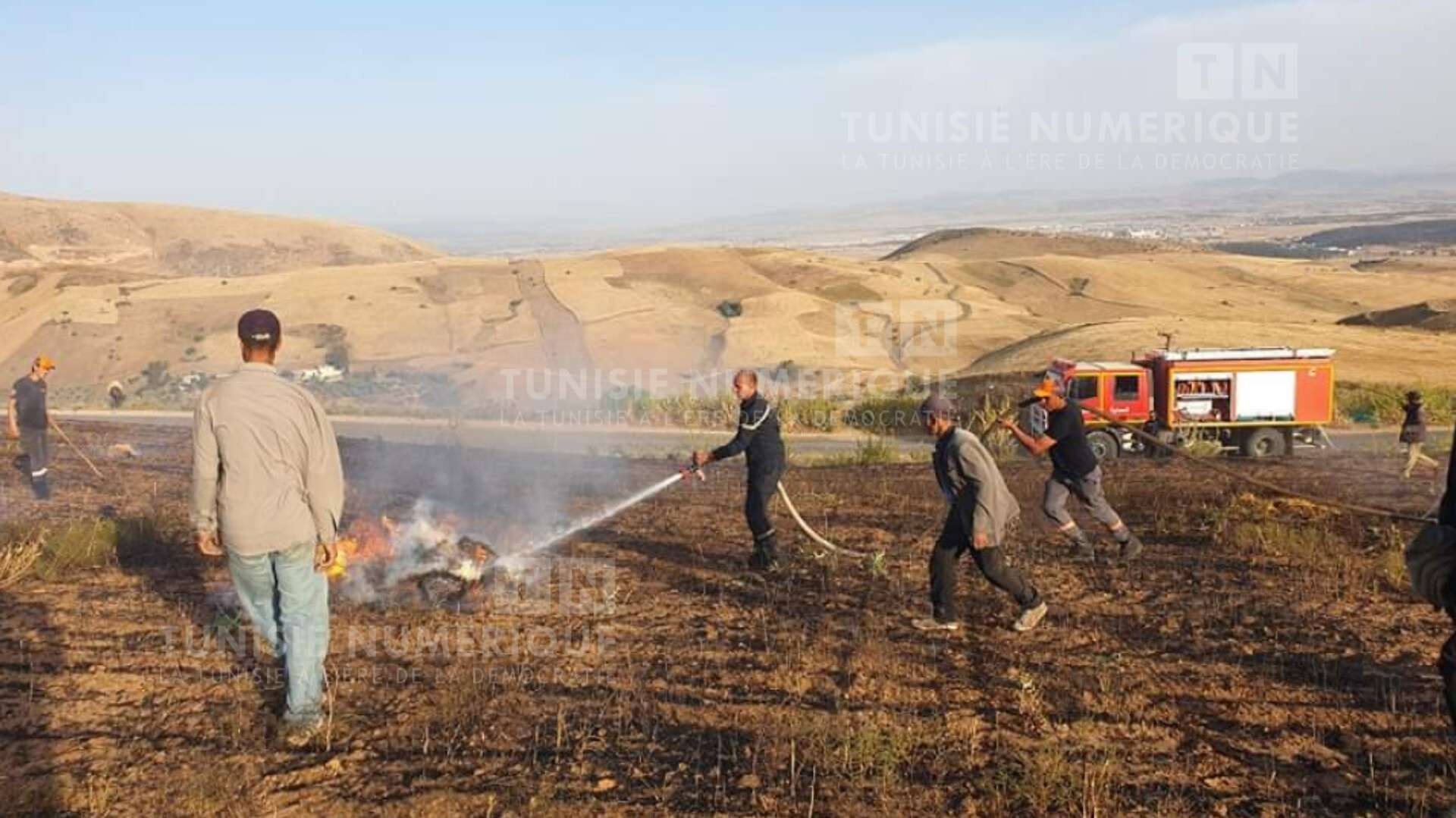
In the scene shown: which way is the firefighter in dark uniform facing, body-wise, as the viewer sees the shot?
to the viewer's left

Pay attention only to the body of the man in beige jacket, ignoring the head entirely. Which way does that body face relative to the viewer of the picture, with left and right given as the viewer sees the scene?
facing away from the viewer

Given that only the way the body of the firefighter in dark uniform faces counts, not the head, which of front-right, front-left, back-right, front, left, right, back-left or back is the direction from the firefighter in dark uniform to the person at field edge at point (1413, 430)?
back-right

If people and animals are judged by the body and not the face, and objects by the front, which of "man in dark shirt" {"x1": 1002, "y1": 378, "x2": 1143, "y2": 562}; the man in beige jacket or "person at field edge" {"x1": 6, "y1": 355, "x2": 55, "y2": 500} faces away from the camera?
the man in beige jacket

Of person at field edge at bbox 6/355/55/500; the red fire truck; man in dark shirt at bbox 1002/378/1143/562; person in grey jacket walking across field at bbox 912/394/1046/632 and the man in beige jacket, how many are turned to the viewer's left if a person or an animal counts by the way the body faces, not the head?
3

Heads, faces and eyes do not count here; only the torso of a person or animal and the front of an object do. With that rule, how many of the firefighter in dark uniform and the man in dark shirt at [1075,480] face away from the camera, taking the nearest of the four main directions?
0

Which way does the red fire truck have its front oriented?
to the viewer's left

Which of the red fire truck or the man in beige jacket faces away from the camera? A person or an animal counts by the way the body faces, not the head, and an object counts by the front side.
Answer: the man in beige jacket

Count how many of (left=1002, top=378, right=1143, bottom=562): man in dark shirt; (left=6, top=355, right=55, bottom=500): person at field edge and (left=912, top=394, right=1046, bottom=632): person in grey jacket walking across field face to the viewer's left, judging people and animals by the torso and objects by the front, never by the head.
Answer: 2

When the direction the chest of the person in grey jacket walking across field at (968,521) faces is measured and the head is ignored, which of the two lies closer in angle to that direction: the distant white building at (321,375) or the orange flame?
the orange flame

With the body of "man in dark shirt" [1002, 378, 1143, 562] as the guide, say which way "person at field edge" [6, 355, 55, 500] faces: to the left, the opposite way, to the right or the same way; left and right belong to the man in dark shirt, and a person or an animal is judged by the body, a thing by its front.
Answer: the opposite way

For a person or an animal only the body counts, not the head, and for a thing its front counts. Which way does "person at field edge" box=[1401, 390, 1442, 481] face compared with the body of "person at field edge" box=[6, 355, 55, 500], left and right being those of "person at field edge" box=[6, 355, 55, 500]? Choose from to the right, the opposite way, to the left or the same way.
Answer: the opposite way

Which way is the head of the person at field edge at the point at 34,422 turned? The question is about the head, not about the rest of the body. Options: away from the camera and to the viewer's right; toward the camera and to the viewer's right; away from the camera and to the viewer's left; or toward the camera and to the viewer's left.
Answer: toward the camera and to the viewer's right
